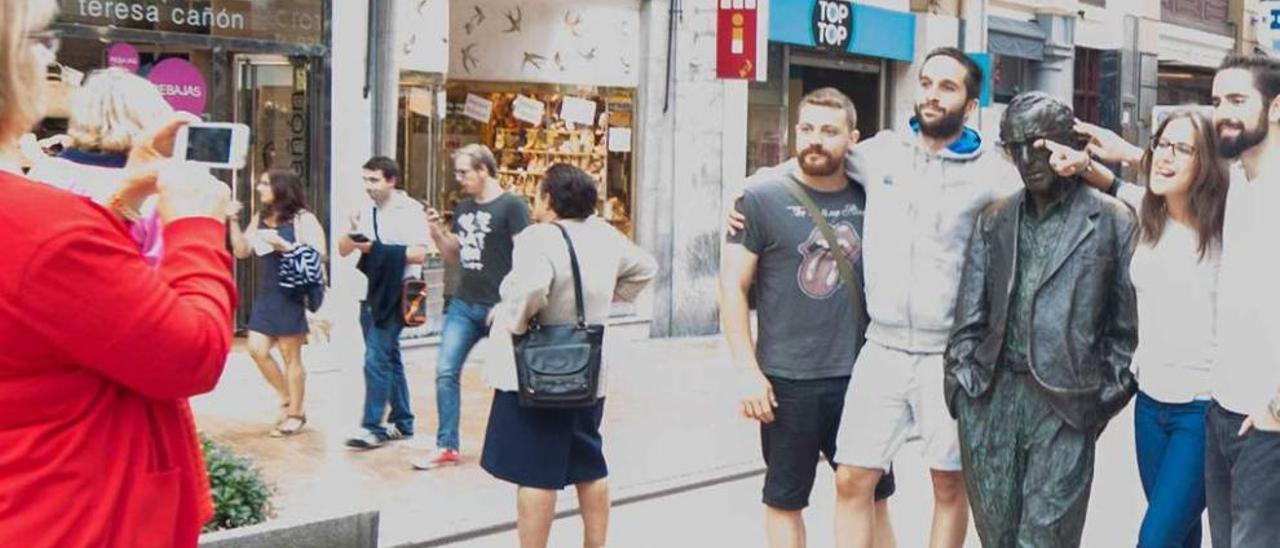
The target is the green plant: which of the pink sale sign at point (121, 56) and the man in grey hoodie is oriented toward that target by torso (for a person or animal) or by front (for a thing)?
the pink sale sign

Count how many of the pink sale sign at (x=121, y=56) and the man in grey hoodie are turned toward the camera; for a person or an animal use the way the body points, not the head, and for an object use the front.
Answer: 2

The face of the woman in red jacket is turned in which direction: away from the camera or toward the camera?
away from the camera

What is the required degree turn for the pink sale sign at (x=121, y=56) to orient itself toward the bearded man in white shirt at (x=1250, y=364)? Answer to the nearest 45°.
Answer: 0° — it already faces them

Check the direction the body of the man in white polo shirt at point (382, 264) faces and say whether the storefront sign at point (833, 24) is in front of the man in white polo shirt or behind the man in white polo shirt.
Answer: behind

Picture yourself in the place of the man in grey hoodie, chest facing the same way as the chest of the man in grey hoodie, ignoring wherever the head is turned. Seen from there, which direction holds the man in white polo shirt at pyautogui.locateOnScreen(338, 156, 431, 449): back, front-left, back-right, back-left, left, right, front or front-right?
back-right

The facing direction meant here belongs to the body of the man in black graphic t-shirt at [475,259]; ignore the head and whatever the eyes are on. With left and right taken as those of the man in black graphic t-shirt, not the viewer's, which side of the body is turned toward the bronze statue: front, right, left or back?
left

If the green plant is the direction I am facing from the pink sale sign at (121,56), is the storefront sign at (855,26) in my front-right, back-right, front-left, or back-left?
back-left

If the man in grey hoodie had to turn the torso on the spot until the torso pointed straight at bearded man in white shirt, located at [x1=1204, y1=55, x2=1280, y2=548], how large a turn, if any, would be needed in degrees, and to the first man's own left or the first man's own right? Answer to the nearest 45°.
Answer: approximately 45° to the first man's own left

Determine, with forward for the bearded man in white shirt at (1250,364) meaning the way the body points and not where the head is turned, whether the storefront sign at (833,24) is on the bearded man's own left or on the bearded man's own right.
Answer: on the bearded man's own right

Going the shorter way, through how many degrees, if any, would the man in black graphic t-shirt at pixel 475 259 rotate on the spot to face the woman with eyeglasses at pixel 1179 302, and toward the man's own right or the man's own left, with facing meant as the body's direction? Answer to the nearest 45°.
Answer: approximately 90° to the man's own left
